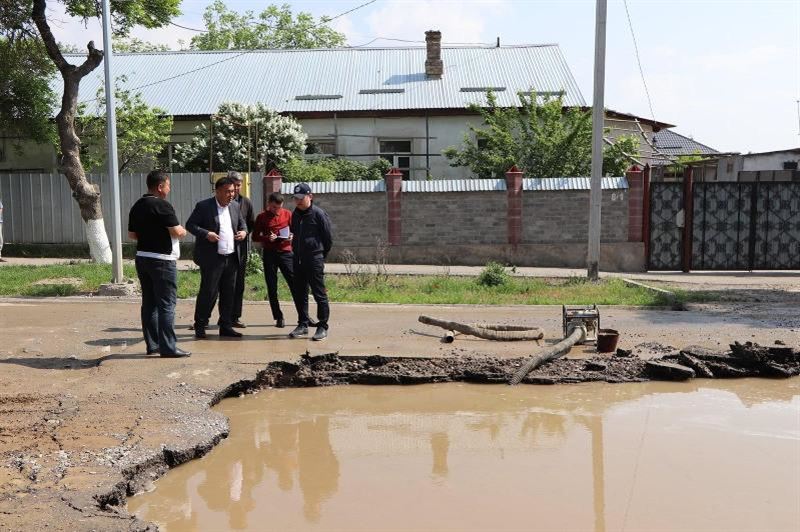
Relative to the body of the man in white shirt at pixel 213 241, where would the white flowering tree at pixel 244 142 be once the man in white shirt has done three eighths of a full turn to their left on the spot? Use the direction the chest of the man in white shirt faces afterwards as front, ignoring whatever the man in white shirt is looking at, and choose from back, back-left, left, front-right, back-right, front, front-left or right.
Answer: front

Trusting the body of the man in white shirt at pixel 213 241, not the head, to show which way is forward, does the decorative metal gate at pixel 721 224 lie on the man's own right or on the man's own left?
on the man's own left

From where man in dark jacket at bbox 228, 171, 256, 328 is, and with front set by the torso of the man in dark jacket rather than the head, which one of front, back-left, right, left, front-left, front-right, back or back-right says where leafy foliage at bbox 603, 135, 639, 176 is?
back-left

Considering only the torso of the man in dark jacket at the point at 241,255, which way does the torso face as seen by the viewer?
toward the camera

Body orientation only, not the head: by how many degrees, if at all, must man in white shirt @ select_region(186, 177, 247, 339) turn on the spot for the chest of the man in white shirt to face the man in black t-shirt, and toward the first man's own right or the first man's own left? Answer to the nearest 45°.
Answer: approximately 90° to the first man's own right

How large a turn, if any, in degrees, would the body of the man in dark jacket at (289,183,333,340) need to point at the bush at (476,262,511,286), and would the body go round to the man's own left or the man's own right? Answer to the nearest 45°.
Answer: approximately 180°

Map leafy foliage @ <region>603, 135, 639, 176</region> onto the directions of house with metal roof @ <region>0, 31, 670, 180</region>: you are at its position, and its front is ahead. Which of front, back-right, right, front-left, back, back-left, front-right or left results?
front-left

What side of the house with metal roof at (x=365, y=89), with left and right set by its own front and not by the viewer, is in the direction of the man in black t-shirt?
front

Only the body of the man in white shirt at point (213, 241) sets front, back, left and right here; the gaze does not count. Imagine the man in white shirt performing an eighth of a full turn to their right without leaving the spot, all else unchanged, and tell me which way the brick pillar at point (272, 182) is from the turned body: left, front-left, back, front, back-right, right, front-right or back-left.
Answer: back

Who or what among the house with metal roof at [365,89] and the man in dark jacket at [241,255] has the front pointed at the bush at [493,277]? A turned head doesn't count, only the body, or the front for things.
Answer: the house with metal roof

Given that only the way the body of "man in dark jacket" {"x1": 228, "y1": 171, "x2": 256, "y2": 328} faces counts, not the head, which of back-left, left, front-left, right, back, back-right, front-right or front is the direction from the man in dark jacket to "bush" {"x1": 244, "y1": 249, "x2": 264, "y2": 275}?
back

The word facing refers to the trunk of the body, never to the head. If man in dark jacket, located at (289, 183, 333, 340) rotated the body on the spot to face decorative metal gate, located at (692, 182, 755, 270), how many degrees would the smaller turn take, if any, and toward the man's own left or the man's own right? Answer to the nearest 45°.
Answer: approximately 180°
